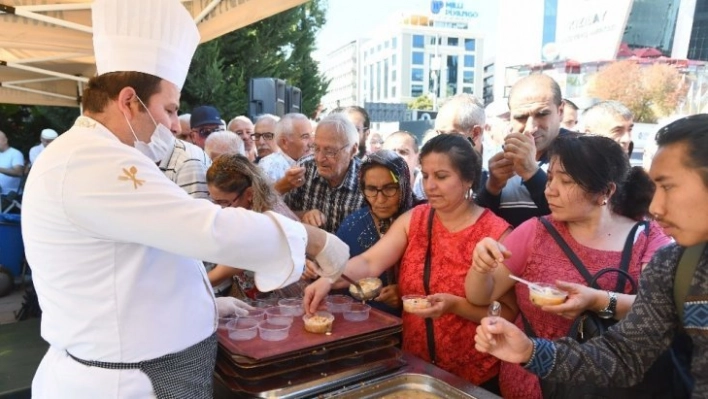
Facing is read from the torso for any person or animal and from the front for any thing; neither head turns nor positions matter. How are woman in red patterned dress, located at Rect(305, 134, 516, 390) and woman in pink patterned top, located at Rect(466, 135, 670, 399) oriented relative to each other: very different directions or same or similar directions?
same or similar directions

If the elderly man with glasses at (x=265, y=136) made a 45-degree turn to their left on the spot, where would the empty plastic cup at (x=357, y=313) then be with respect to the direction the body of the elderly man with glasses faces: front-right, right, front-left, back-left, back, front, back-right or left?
front

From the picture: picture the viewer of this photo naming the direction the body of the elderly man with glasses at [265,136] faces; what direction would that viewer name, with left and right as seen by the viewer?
facing the viewer and to the left of the viewer

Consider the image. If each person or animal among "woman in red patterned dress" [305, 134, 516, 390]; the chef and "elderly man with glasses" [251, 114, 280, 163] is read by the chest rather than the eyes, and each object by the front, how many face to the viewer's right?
1

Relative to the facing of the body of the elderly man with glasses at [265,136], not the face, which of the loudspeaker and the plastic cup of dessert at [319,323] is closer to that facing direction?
the plastic cup of dessert

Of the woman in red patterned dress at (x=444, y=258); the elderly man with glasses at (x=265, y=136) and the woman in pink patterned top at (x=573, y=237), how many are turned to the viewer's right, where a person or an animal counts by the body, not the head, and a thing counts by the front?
0

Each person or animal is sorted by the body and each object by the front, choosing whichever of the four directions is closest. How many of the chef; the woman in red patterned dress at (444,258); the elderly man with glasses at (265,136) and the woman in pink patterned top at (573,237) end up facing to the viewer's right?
1

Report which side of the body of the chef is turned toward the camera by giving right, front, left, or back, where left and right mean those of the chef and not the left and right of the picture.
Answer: right

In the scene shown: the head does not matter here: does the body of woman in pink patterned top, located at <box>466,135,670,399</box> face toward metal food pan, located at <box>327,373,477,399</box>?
yes

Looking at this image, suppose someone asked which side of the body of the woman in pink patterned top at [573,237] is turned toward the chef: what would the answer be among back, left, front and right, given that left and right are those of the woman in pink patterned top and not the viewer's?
front

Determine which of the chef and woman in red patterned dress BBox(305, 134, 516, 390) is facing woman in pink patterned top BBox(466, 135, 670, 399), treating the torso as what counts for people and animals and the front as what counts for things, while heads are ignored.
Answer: the chef

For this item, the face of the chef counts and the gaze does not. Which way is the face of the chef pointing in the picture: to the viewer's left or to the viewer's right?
to the viewer's right

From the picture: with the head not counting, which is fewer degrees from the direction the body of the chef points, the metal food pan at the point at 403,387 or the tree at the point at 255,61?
the metal food pan
